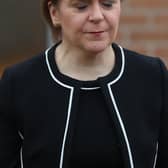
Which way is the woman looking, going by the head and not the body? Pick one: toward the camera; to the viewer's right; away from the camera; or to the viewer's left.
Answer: toward the camera

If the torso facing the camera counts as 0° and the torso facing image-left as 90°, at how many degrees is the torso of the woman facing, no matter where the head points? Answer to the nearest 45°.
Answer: approximately 0°
